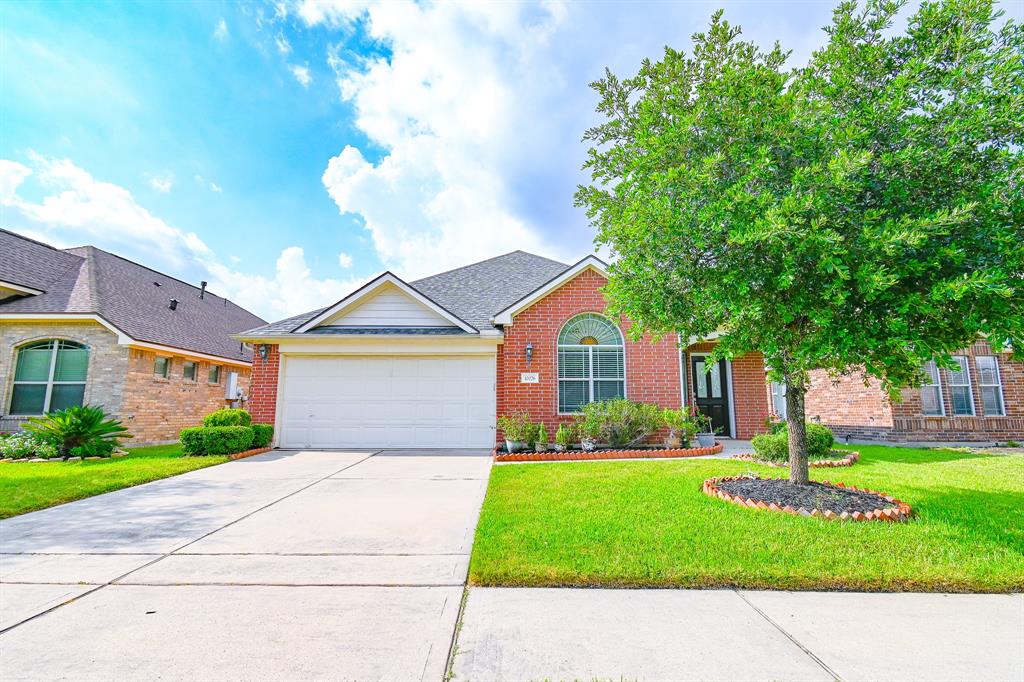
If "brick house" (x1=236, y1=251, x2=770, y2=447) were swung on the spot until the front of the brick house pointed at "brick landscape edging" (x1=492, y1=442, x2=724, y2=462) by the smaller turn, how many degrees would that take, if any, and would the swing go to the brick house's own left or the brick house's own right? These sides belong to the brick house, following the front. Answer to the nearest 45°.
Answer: approximately 45° to the brick house's own left

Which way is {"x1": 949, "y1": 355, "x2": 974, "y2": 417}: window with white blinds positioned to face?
toward the camera

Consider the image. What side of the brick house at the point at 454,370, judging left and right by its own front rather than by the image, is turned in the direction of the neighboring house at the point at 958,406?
left

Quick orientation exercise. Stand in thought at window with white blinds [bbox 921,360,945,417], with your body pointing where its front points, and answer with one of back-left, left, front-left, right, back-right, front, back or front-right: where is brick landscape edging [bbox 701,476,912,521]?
front

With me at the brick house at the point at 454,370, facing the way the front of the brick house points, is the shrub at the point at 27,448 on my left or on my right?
on my right

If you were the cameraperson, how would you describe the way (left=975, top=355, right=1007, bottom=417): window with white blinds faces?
facing the viewer

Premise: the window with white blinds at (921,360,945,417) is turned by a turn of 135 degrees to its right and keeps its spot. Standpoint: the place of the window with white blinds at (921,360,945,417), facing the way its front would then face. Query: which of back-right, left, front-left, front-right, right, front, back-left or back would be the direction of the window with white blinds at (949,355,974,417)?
right

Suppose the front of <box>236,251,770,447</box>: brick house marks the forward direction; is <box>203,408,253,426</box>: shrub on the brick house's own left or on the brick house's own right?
on the brick house's own right

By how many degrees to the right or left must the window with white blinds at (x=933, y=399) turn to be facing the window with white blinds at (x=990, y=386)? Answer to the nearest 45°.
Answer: approximately 135° to its left

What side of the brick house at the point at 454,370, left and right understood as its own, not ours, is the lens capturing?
front

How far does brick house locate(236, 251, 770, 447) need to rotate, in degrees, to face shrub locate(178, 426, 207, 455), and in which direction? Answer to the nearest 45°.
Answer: approximately 90° to its right

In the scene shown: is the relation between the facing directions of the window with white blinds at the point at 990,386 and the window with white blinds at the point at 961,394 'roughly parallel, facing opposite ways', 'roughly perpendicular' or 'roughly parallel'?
roughly parallel

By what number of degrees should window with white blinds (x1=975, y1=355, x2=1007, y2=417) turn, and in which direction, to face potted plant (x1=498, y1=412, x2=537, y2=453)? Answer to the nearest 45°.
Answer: approximately 45° to its right

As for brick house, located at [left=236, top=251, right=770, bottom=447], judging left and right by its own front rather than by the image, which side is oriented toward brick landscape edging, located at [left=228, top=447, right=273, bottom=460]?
right
